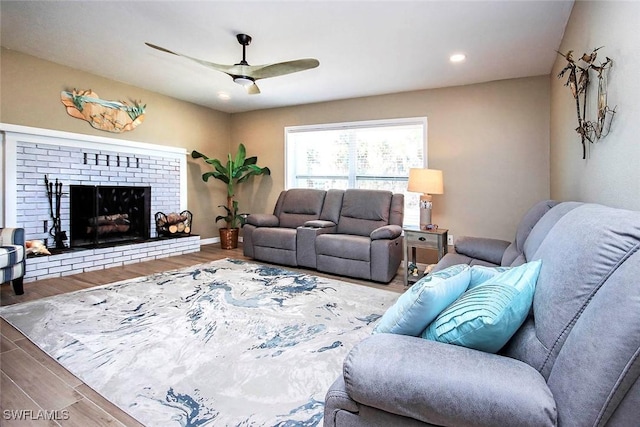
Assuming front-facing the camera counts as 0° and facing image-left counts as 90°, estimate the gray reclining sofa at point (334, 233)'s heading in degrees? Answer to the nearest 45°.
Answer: approximately 45°

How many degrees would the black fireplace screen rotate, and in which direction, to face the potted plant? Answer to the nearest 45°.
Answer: approximately 45° to its left

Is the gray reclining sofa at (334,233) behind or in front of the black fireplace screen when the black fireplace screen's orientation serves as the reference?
in front

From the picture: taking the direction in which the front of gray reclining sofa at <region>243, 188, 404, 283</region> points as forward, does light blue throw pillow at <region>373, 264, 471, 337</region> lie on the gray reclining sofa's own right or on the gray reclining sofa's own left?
on the gray reclining sofa's own left

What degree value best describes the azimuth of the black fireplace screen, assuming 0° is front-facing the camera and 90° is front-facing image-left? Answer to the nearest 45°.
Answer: approximately 315°

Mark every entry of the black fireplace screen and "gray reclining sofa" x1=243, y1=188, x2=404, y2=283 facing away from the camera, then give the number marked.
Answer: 0

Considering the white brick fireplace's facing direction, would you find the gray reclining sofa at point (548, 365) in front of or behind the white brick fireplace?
in front

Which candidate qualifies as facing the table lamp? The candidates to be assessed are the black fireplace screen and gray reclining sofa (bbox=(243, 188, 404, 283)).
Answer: the black fireplace screen

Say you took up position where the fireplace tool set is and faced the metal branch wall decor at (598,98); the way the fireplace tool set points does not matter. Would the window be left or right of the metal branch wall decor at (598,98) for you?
left

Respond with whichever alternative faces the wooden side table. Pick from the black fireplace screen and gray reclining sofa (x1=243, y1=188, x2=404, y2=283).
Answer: the black fireplace screen

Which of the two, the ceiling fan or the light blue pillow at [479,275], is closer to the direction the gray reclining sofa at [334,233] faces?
the ceiling fan

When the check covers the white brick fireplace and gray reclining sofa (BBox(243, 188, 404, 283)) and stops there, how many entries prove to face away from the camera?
0
